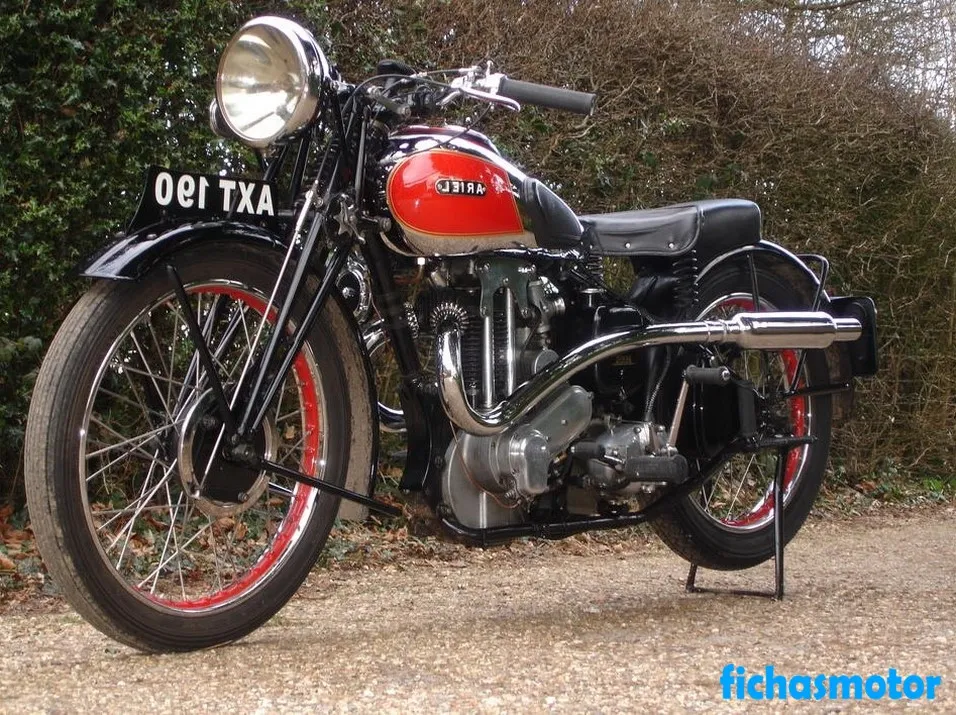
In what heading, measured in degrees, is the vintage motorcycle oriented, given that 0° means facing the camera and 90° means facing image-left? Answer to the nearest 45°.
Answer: approximately 45°
